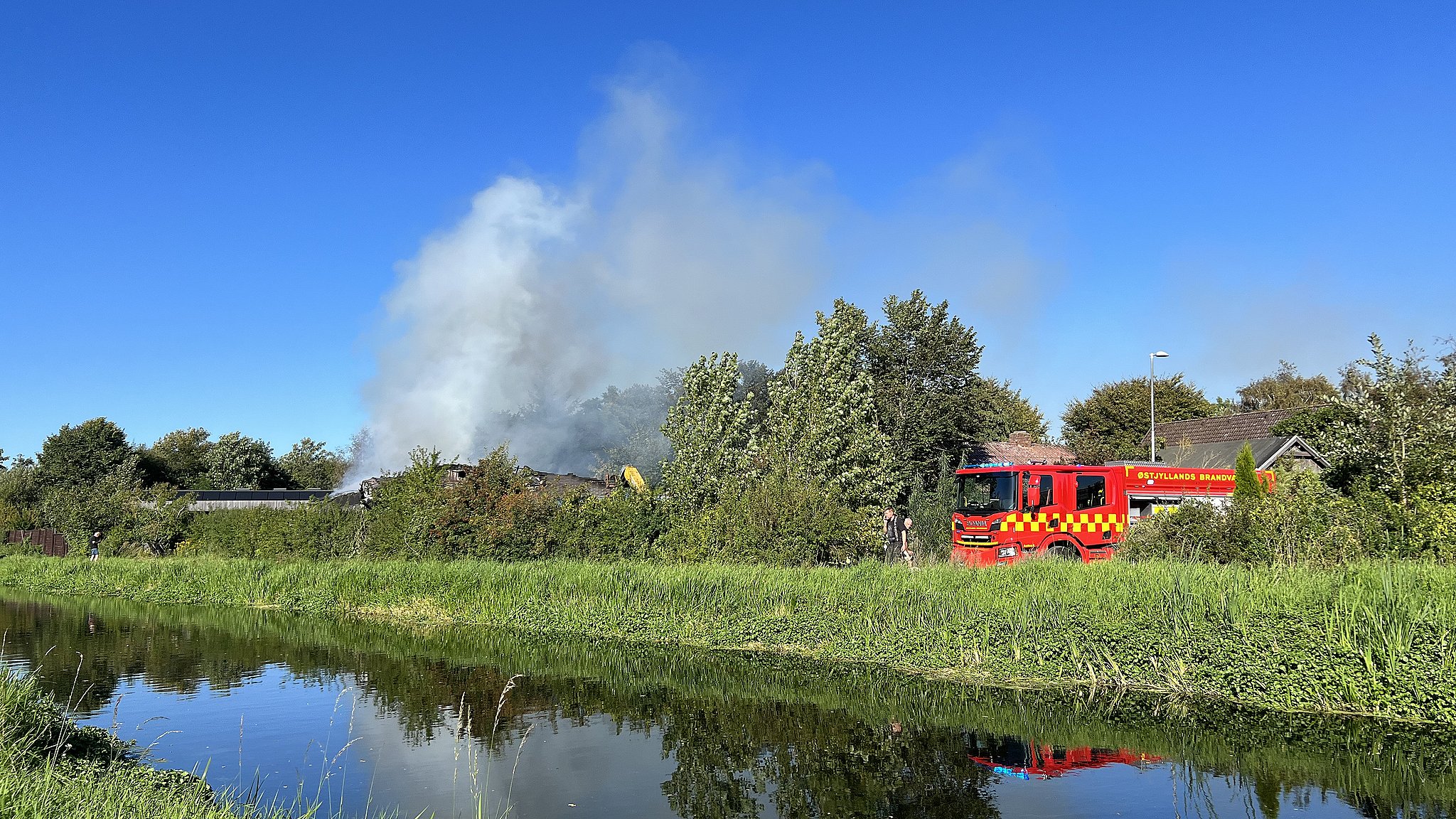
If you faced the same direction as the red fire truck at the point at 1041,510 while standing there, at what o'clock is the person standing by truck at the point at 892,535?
The person standing by truck is roughly at 12 o'clock from the red fire truck.

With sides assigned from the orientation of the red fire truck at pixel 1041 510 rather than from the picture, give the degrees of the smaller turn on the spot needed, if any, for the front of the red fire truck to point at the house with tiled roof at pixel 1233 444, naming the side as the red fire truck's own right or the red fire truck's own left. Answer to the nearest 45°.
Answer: approximately 135° to the red fire truck's own right

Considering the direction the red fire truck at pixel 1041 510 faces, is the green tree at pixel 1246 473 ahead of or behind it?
behind

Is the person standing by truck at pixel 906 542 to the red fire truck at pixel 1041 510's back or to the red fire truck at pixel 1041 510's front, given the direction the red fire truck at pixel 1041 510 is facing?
to the front

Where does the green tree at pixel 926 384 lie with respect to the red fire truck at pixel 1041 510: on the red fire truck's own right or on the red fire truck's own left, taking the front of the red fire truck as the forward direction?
on the red fire truck's own right

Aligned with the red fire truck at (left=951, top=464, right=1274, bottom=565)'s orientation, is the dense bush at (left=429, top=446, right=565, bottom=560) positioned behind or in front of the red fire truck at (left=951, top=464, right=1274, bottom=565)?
in front

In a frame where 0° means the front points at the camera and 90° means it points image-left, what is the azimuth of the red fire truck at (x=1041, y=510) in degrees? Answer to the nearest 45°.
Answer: approximately 45°

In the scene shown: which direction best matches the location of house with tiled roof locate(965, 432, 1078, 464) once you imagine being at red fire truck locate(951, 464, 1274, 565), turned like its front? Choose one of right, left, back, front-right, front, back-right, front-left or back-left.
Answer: back-right

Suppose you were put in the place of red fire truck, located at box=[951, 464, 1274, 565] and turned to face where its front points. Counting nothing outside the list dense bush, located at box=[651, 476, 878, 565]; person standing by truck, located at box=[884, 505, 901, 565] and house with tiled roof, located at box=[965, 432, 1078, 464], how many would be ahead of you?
2

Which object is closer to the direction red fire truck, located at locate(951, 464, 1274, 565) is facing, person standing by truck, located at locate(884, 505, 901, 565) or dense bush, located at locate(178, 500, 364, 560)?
the person standing by truck

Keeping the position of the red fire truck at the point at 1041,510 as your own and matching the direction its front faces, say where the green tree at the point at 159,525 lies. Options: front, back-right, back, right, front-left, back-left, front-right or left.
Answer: front-right

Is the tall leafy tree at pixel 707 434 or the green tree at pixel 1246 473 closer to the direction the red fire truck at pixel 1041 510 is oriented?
the tall leafy tree

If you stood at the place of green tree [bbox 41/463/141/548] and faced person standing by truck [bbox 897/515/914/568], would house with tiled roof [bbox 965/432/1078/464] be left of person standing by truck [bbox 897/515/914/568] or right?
left
